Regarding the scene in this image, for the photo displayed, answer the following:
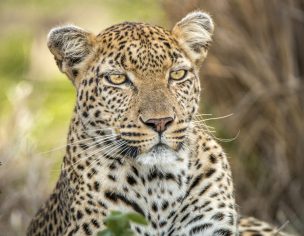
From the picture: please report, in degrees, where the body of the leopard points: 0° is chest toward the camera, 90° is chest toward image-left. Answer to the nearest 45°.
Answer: approximately 0°
